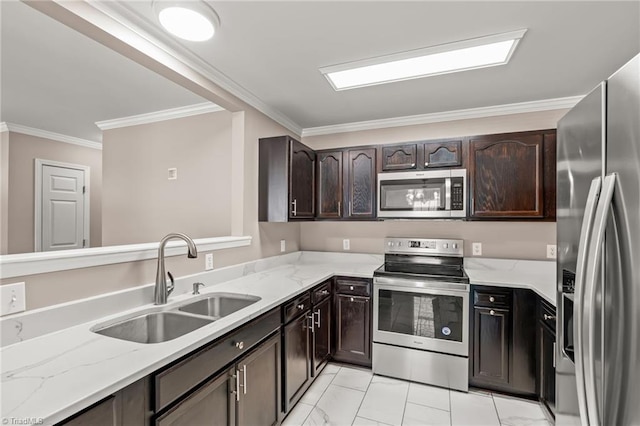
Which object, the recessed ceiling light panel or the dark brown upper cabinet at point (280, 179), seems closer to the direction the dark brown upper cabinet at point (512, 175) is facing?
the recessed ceiling light panel

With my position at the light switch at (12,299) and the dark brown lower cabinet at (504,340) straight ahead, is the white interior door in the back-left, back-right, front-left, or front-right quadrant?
back-left

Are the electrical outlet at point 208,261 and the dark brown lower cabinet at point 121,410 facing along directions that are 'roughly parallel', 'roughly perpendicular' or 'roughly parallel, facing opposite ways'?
roughly parallel

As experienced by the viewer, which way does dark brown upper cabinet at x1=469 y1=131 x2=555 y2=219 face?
facing the viewer

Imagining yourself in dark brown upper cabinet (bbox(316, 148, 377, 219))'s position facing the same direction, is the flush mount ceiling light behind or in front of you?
in front

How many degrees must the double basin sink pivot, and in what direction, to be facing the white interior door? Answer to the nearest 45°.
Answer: approximately 135° to its left

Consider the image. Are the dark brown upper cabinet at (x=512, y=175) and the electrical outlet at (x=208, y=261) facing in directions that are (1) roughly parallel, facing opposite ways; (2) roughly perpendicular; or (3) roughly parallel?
roughly perpendicular

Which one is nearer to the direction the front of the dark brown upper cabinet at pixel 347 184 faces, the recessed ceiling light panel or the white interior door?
the recessed ceiling light panel

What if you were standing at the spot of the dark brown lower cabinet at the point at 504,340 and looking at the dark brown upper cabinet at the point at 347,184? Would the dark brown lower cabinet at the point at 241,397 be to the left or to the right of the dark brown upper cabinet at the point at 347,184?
left

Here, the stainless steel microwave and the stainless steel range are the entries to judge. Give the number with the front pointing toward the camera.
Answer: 2

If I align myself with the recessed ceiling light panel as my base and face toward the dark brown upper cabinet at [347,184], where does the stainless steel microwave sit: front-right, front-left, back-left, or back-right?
front-right

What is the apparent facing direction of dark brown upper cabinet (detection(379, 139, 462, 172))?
toward the camera

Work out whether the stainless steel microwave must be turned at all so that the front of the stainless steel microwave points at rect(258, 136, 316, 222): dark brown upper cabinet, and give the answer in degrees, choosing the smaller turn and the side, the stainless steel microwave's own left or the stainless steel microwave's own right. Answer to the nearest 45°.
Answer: approximately 90° to the stainless steel microwave's own right

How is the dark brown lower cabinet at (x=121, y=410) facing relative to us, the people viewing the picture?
facing the viewer and to the right of the viewer
